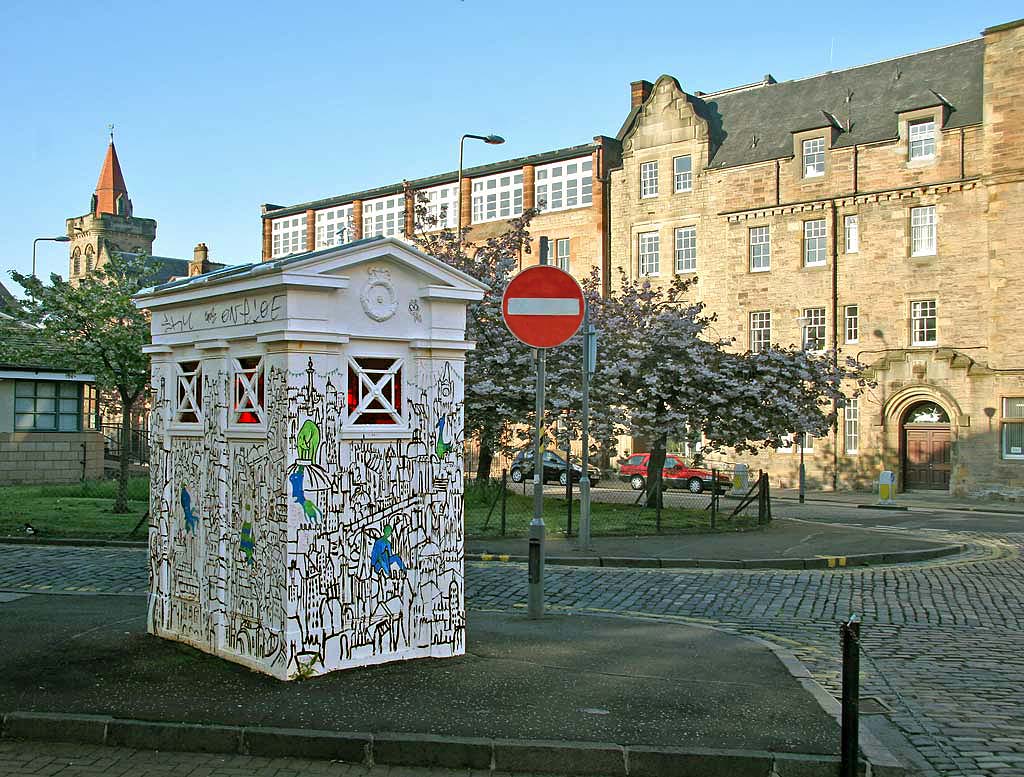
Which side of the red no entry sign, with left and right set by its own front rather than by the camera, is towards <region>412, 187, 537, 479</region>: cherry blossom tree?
back

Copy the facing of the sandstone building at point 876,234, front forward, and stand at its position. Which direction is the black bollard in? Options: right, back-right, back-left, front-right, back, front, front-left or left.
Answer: front-left

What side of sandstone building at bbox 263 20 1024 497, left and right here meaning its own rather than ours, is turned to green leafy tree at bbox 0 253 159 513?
front

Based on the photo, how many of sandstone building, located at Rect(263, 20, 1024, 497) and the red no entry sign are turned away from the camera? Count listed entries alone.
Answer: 0

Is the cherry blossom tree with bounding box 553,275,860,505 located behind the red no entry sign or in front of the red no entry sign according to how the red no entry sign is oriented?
behind

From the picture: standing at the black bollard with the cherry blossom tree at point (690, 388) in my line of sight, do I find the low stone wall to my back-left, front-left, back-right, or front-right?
front-left

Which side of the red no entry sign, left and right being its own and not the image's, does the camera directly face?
front

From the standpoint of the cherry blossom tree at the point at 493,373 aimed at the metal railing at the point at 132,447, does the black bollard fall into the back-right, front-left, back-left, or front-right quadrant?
back-left

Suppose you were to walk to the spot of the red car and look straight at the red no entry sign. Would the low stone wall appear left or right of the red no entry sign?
right

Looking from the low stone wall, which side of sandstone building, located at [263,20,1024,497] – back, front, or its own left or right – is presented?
front

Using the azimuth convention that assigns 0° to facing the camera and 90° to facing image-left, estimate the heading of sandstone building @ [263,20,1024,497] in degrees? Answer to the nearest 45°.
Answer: approximately 45°

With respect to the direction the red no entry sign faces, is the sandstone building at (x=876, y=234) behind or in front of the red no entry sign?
behind

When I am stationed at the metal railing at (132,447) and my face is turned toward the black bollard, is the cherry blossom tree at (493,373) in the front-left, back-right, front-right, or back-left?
front-left

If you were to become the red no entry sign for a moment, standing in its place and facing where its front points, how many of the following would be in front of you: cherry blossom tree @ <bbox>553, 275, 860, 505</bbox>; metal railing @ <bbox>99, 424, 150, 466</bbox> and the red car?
0
